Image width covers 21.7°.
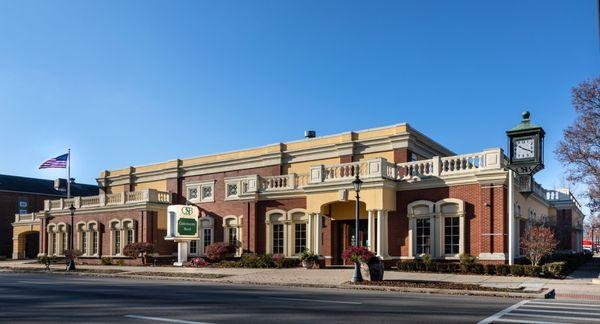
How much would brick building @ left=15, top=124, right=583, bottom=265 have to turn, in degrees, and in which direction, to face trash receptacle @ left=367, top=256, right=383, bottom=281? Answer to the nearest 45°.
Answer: approximately 45° to its left

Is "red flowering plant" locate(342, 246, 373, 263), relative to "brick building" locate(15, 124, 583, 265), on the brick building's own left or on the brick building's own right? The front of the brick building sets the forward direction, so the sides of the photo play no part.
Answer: on the brick building's own left

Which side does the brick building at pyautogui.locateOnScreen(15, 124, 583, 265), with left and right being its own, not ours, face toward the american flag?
right

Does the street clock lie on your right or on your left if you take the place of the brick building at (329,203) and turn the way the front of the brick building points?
on your left

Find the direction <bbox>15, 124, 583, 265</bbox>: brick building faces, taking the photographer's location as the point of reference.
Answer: facing the viewer and to the left of the viewer
